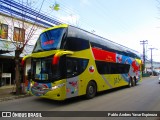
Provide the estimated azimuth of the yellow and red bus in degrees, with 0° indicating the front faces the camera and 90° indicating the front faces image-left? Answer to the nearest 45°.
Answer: approximately 45°
